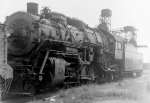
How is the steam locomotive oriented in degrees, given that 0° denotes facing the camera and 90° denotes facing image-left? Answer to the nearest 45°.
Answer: approximately 45°
